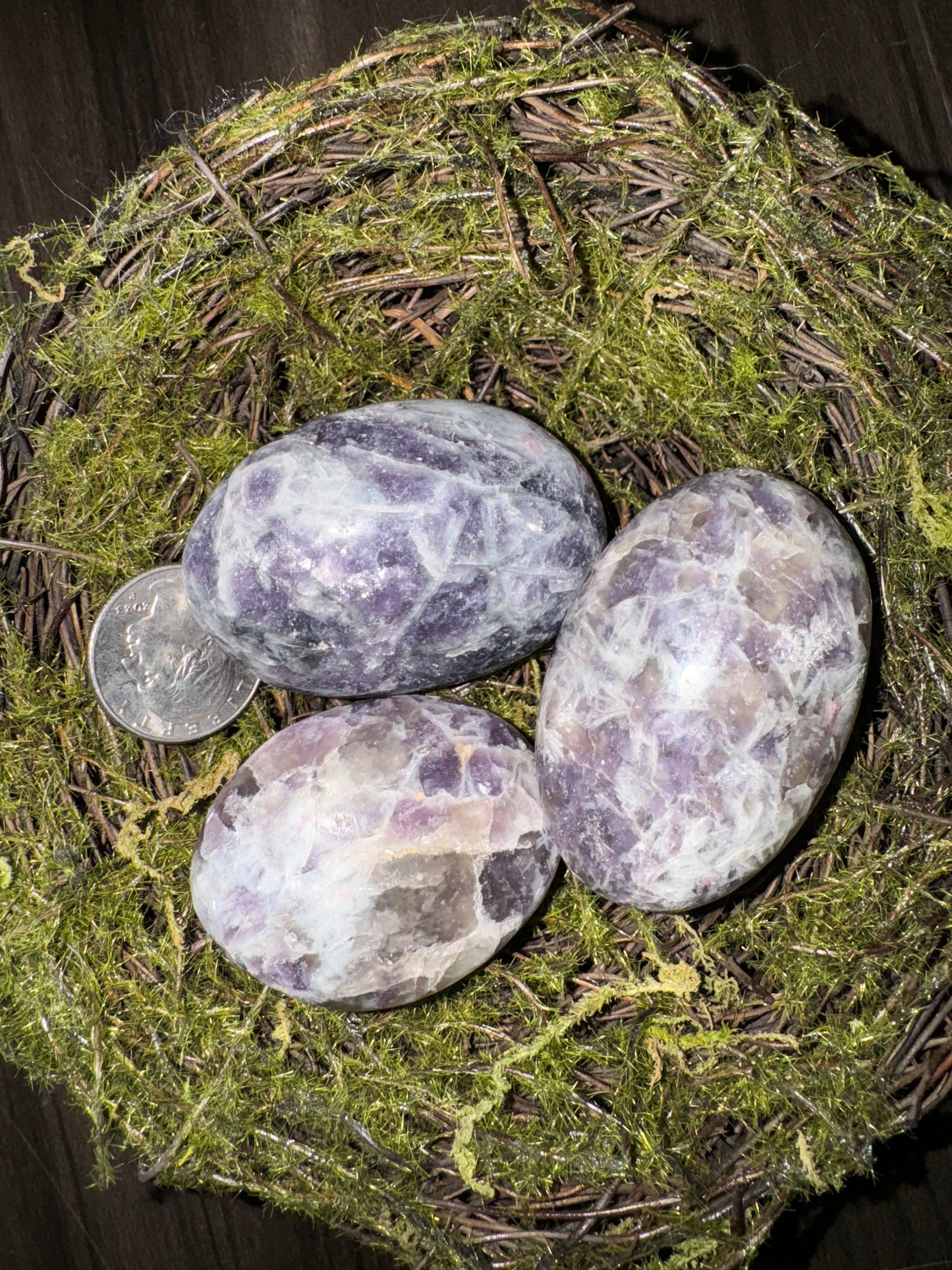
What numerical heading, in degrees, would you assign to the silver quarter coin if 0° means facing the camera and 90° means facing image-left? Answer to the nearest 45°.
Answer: approximately 0°
